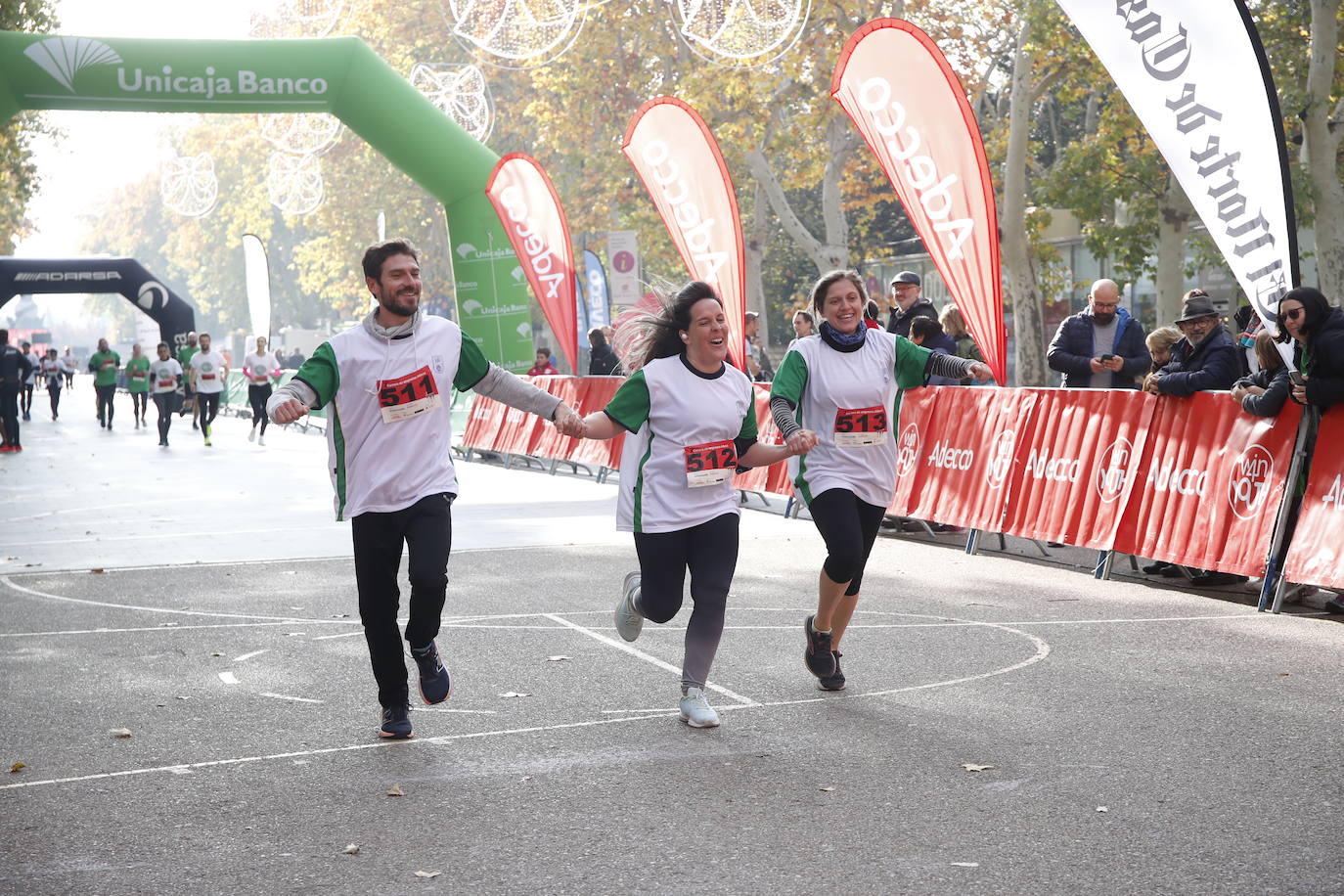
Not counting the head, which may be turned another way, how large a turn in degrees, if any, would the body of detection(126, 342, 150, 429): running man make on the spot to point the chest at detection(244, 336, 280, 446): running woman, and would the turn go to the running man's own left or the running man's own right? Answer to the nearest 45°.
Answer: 0° — they already face them

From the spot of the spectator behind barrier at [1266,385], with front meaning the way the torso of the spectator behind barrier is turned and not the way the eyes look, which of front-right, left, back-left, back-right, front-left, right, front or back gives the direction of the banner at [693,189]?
front-right

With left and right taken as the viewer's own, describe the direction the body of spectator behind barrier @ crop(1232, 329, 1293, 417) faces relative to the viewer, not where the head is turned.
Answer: facing to the left of the viewer

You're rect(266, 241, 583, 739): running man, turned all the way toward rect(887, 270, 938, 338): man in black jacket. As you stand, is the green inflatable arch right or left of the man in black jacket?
left

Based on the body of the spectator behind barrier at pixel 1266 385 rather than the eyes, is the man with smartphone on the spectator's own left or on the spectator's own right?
on the spectator's own right
